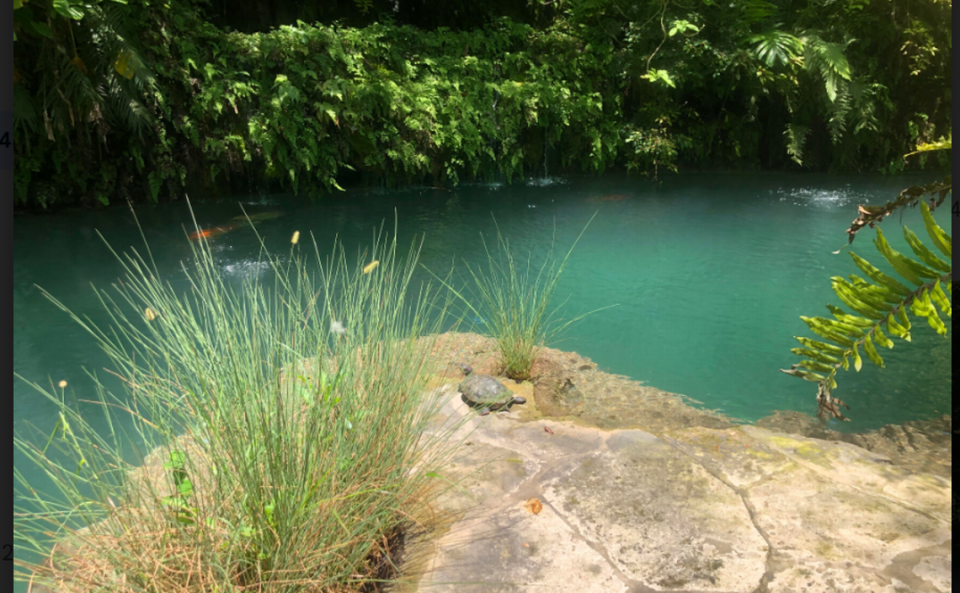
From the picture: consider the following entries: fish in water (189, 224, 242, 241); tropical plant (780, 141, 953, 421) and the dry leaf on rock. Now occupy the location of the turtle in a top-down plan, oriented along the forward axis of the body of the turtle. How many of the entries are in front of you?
1

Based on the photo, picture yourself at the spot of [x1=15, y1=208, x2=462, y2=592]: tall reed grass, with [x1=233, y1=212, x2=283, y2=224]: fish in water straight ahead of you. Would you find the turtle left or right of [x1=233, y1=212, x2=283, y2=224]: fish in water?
right
